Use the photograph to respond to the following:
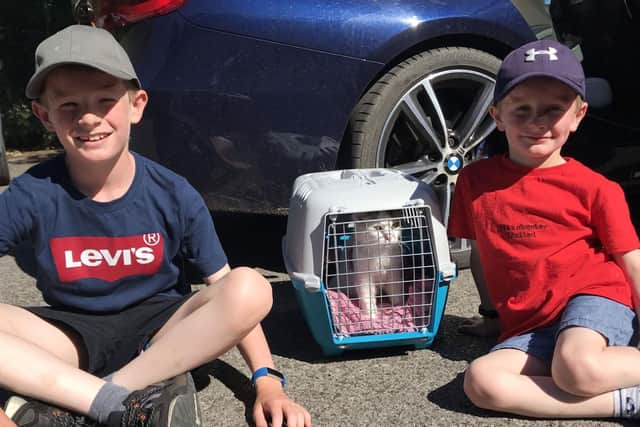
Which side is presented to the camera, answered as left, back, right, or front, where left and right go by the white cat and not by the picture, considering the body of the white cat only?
front

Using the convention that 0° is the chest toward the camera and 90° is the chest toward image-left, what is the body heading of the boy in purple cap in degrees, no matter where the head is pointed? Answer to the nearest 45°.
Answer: approximately 0°

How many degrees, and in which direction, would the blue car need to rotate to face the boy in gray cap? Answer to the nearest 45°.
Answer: approximately 180°

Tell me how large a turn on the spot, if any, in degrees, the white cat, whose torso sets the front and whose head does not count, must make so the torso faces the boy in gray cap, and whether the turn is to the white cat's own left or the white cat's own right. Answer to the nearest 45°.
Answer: approximately 45° to the white cat's own right

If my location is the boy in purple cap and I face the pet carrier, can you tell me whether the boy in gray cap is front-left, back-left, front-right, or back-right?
front-left

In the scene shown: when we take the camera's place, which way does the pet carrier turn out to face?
facing the viewer

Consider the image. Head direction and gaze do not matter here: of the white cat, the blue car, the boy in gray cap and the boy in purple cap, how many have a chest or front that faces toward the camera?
3

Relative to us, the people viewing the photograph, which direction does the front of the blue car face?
facing away from the viewer and to the right of the viewer

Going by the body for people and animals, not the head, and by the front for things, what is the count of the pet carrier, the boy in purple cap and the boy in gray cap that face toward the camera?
3
